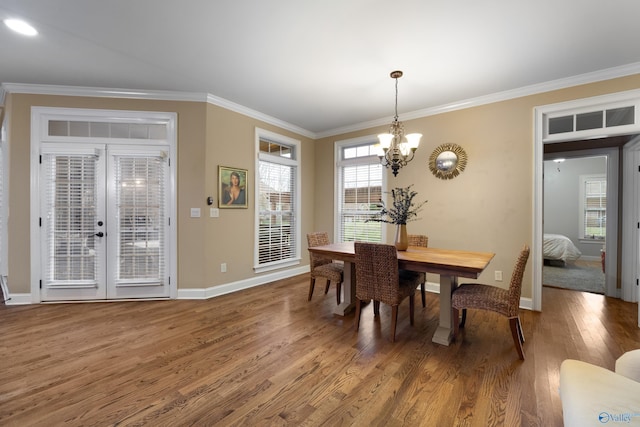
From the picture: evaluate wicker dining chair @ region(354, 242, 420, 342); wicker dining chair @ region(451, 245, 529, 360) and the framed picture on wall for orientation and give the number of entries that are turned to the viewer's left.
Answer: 1

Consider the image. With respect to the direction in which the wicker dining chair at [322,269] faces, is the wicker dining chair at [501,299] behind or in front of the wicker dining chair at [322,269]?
in front

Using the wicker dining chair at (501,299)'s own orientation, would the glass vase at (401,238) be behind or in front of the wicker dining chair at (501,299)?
in front

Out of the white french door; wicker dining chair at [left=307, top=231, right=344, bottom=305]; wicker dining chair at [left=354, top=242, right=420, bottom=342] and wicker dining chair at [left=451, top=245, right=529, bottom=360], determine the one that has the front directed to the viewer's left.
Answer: wicker dining chair at [left=451, top=245, right=529, bottom=360]

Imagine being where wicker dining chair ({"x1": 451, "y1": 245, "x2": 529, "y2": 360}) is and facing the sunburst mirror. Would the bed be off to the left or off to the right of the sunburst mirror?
right

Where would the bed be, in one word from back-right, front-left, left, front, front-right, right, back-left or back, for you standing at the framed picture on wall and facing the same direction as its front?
front-left

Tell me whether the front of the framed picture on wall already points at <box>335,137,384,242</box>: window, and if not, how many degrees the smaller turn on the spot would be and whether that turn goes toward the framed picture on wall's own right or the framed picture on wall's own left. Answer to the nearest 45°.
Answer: approximately 45° to the framed picture on wall's own left

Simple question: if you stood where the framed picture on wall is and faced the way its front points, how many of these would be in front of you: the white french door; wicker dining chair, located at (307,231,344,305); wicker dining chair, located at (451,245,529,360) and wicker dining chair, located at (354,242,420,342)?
3

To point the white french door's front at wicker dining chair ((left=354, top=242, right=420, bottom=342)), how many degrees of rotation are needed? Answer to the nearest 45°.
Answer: approximately 45° to its left

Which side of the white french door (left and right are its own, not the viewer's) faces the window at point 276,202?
left

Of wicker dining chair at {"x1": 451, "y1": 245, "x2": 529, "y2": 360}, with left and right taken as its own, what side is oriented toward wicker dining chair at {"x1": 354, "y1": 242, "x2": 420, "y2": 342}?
front

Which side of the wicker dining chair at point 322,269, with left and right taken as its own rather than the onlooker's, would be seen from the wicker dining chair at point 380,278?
front

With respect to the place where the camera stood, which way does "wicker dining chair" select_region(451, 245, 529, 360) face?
facing to the left of the viewer

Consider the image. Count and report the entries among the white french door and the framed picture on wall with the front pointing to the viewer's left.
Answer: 0

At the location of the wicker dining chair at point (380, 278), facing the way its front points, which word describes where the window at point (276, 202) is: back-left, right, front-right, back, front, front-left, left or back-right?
left
